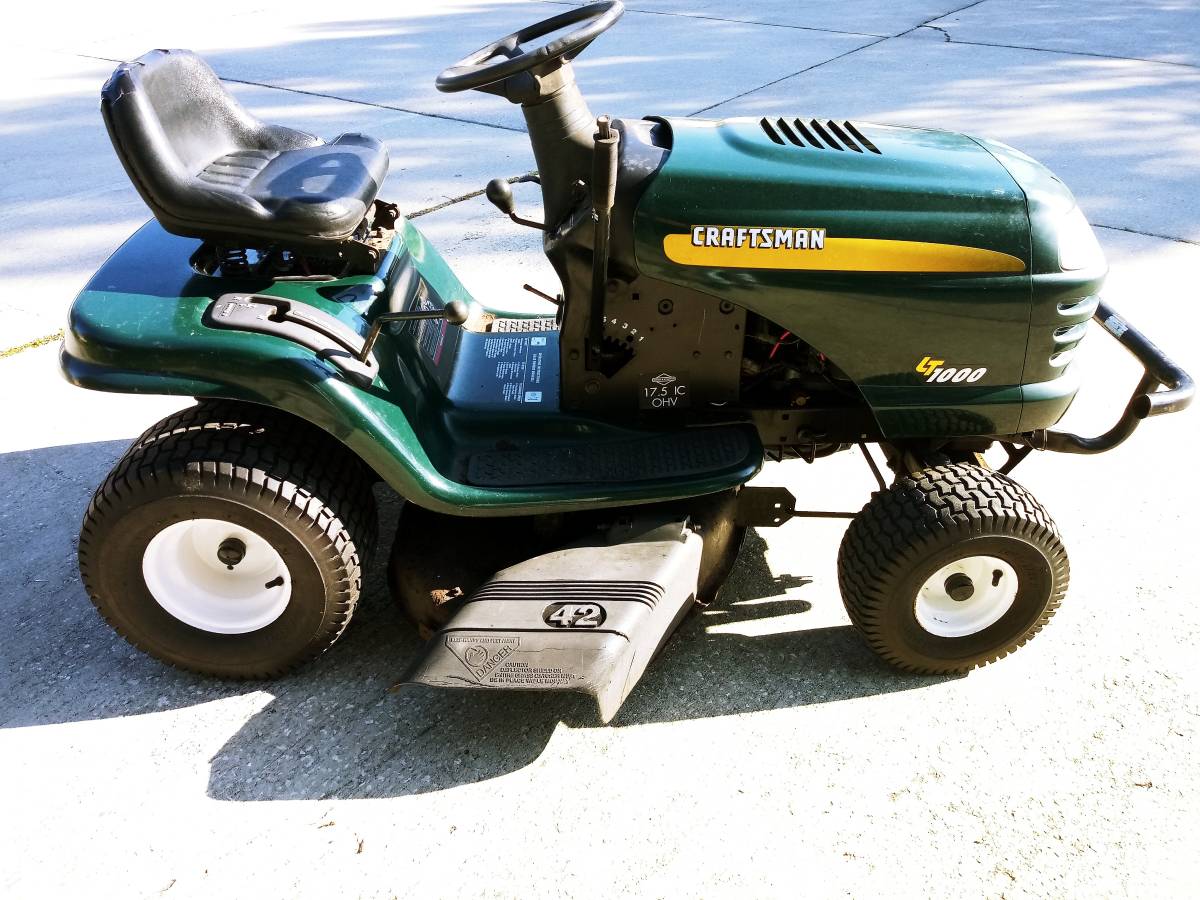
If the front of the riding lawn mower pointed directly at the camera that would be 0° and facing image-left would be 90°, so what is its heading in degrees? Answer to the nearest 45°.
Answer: approximately 270°
